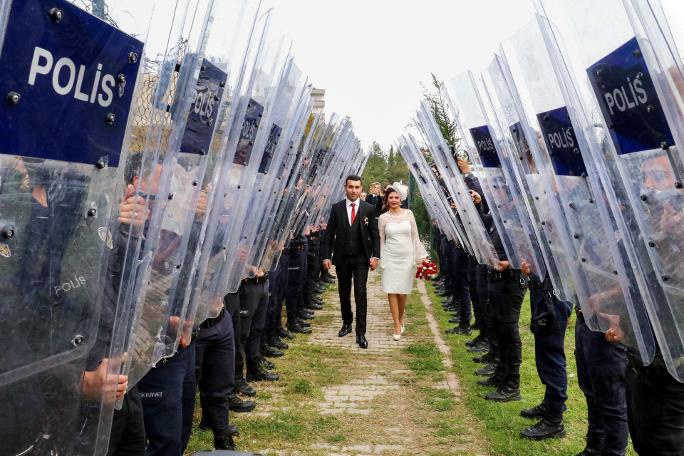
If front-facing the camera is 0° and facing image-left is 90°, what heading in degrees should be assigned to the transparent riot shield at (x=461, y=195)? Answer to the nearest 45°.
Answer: approximately 90°

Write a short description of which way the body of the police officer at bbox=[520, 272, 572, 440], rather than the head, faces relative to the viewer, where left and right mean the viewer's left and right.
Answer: facing to the left of the viewer

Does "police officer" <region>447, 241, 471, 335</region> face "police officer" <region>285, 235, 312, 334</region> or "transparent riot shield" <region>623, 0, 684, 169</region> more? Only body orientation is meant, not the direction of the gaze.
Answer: the police officer

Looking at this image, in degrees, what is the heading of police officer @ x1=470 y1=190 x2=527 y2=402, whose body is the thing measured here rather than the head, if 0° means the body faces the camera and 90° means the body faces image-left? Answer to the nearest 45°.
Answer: approximately 90°

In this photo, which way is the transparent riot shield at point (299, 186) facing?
to the viewer's right
